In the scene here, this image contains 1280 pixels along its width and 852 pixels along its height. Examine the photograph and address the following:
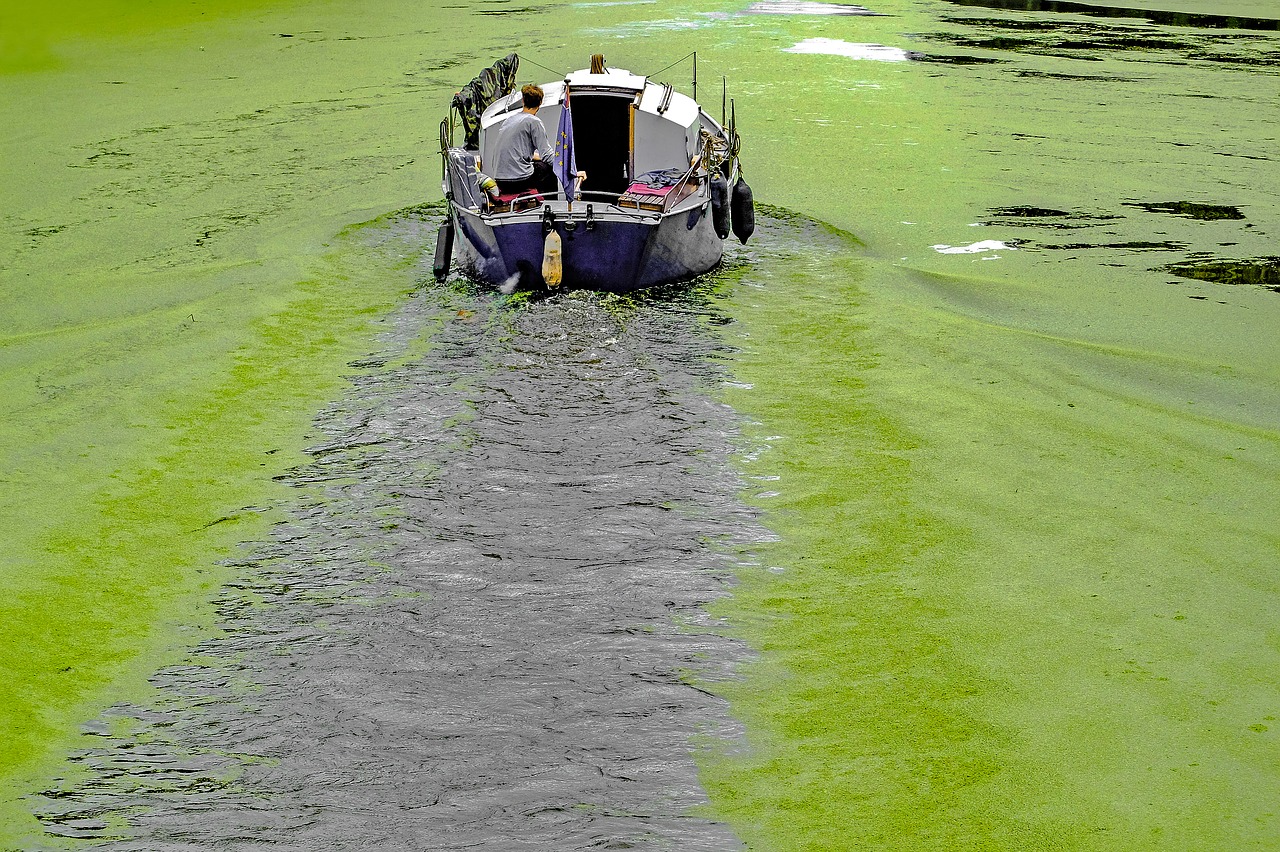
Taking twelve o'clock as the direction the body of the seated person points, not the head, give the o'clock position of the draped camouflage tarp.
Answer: The draped camouflage tarp is roughly at 10 o'clock from the seated person.

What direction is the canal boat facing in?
away from the camera

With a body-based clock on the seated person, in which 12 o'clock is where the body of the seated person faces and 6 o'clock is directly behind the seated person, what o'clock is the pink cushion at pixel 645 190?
The pink cushion is roughly at 2 o'clock from the seated person.

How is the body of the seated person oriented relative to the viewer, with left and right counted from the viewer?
facing away from the viewer and to the right of the viewer

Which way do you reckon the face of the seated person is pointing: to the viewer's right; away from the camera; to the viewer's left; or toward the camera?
away from the camera
